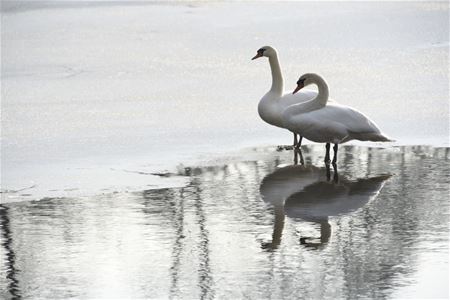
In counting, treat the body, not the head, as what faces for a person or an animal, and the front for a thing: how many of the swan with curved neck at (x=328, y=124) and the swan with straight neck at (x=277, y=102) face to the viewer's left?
2

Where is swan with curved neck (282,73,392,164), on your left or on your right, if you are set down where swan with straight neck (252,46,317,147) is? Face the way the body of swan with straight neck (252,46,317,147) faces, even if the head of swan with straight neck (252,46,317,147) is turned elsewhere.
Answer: on your left

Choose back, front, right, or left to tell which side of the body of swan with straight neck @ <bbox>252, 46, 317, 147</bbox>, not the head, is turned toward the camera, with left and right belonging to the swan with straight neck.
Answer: left

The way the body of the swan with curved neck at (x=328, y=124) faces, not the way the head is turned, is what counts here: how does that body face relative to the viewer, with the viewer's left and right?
facing to the left of the viewer

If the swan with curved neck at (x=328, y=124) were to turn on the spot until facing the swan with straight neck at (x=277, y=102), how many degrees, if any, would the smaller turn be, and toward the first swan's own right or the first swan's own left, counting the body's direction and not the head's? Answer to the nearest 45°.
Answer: approximately 45° to the first swan's own right
